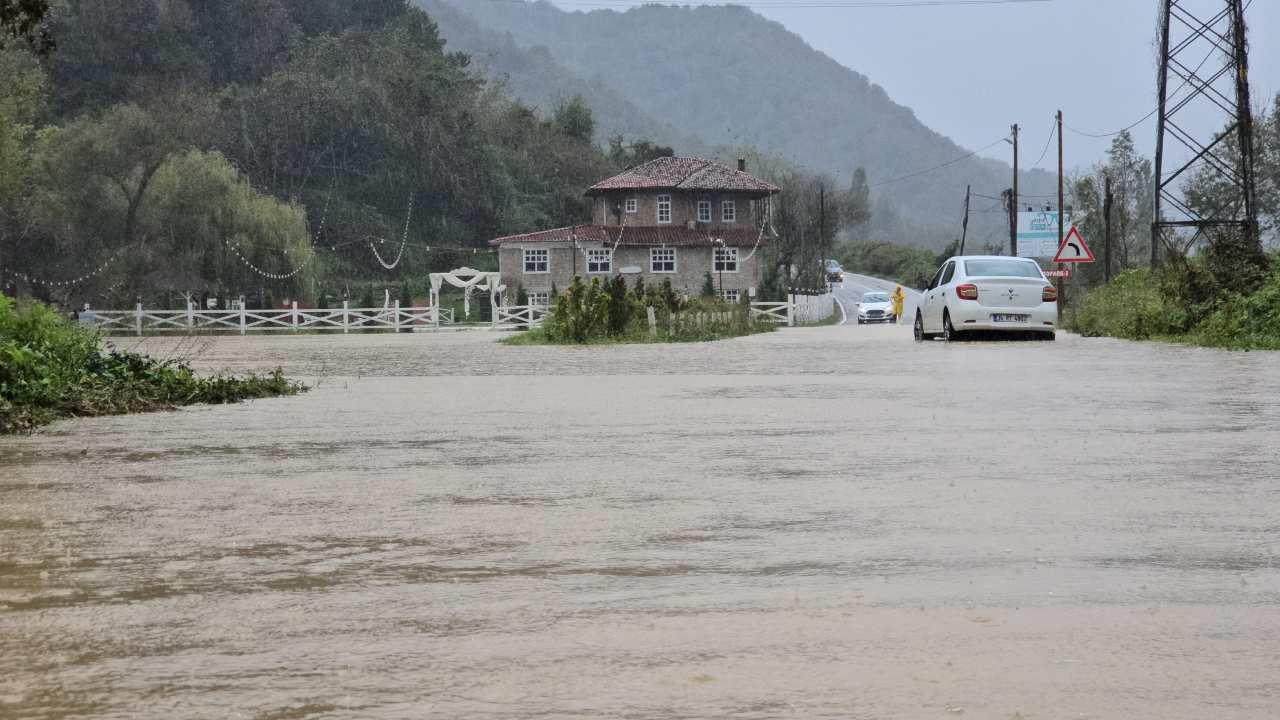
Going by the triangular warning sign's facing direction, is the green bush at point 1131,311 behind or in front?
in front

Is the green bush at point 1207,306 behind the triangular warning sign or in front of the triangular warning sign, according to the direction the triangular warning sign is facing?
in front

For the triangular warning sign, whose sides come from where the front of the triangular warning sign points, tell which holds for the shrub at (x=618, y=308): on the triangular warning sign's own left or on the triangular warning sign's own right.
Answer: on the triangular warning sign's own right

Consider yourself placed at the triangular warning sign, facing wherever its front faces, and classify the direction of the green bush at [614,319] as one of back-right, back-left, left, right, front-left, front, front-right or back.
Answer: front-right

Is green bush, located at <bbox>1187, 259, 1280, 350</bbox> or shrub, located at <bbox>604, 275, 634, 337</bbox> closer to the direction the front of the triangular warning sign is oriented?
the green bush

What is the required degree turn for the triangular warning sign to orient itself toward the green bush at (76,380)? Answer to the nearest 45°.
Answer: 0° — it already faces it

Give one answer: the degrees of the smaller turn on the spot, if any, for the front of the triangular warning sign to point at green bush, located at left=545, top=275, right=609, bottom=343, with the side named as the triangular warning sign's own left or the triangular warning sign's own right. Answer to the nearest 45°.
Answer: approximately 45° to the triangular warning sign's own right

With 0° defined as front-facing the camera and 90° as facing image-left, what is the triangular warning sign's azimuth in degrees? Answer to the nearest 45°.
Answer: approximately 0°

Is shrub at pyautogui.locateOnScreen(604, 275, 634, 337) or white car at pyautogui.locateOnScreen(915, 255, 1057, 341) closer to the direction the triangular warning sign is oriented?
the white car
